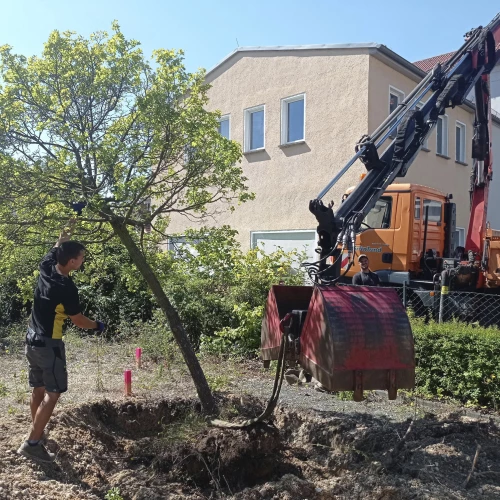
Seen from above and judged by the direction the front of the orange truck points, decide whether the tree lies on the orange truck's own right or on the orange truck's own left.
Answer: on the orange truck's own left

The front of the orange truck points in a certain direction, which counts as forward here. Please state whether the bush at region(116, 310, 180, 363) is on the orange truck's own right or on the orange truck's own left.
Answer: on the orange truck's own left

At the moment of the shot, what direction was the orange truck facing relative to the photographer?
facing away from the viewer and to the left of the viewer

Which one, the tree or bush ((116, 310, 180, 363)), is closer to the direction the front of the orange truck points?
the bush

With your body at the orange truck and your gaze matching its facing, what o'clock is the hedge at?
The hedge is roughly at 7 o'clock from the orange truck.

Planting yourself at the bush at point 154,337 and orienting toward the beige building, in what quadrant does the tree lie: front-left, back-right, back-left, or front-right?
back-right

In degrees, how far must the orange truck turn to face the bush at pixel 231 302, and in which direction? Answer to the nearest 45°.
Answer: approximately 45° to its left
